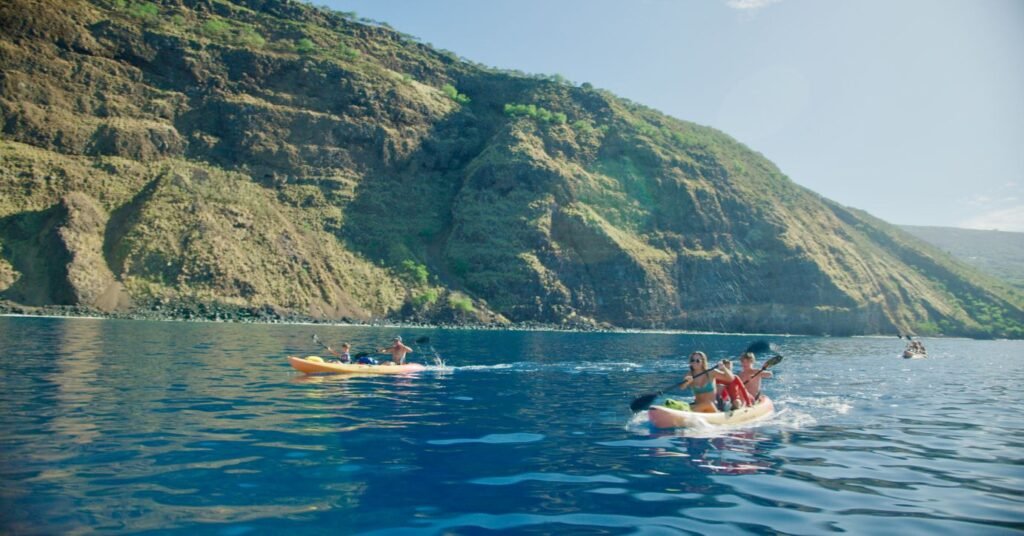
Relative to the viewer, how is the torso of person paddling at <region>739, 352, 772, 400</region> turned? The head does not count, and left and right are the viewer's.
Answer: facing the viewer and to the left of the viewer

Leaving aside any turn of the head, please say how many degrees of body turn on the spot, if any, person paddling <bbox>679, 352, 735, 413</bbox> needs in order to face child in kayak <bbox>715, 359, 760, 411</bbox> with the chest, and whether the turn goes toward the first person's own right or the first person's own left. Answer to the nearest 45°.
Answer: approximately 180°

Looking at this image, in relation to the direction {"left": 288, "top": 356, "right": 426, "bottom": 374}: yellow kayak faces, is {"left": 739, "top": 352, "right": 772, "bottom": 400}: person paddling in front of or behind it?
behind

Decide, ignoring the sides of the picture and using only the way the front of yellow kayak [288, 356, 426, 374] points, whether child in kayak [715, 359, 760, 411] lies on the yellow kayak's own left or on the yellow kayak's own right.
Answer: on the yellow kayak's own left

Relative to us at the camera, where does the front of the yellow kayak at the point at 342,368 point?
facing to the left of the viewer

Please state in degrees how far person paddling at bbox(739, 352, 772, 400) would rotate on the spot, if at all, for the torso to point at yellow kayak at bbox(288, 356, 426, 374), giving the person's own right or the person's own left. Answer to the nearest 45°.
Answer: approximately 45° to the person's own right

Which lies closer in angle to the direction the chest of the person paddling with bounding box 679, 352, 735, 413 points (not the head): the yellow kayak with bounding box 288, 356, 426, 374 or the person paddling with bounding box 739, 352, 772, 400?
the yellow kayak

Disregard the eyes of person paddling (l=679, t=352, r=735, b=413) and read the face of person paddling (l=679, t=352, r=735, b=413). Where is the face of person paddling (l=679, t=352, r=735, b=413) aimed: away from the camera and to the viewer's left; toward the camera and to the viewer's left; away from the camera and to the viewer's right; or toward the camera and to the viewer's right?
toward the camera and to the viewer's left

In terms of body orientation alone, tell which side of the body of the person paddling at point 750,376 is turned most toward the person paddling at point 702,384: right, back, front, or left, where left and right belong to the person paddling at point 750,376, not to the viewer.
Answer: front

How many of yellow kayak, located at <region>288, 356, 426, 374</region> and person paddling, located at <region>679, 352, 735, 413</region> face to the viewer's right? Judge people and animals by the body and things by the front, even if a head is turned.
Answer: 0
